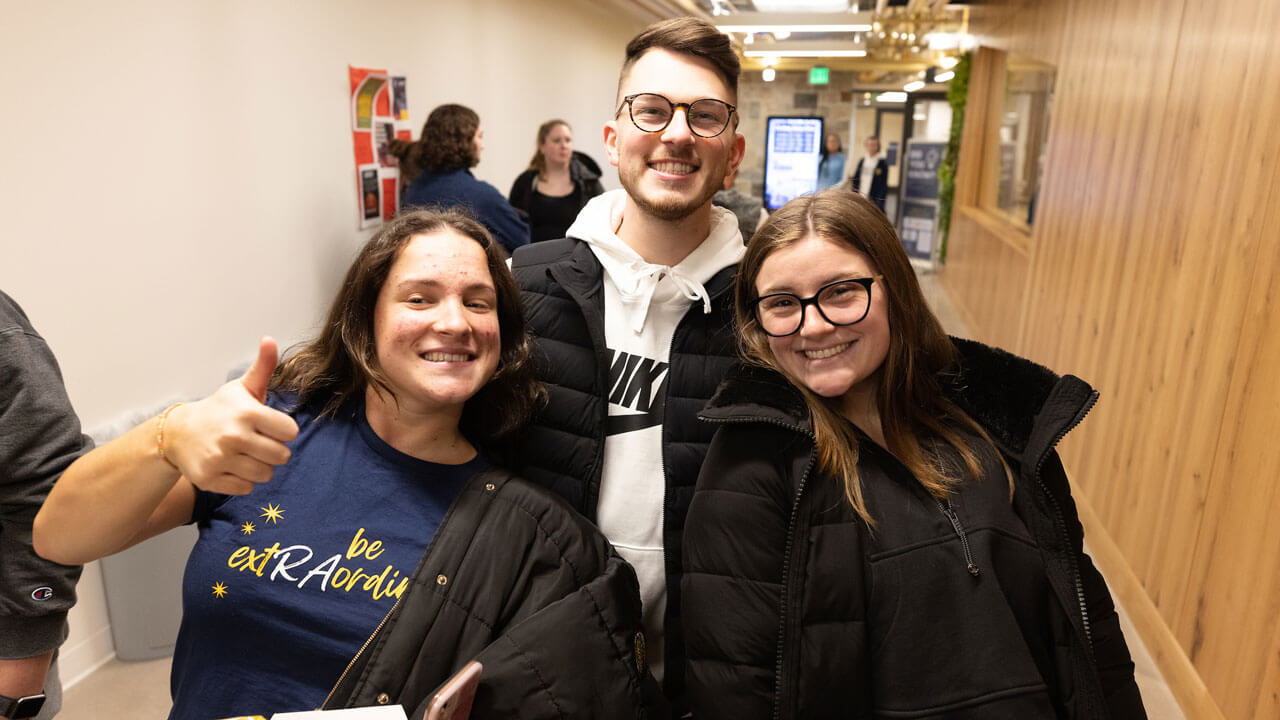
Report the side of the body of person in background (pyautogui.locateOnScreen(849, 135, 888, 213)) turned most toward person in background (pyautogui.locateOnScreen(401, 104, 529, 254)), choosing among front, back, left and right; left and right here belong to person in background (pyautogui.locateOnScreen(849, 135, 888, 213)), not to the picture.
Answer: front

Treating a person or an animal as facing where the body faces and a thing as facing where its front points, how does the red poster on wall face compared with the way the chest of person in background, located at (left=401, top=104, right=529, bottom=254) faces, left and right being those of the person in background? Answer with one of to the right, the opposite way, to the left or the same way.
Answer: to the right

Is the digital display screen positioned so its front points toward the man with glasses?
yes

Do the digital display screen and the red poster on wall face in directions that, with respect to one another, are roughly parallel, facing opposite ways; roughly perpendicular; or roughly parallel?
roughly perpendicular

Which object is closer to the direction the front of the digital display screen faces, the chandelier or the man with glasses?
the man with glasses

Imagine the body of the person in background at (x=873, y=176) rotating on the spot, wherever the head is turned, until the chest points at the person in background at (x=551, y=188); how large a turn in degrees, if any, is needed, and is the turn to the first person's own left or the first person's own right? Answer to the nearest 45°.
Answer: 0° — they already face them

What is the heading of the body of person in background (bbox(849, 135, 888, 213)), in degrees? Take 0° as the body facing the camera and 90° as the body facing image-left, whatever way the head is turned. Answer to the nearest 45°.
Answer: approximately 0°

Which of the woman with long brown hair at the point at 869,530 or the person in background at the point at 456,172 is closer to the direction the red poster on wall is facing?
the person in background

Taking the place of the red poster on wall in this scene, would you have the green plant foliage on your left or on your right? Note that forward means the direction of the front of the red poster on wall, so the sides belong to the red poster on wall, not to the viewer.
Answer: on your left

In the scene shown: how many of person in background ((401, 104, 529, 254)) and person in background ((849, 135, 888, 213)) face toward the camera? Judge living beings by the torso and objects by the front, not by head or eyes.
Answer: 1

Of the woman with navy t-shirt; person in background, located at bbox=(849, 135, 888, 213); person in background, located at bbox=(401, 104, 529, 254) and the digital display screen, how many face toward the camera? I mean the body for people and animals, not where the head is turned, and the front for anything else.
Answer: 3

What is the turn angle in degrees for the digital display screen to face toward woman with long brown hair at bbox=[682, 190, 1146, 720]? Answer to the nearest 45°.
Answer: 0° — it already faces them
